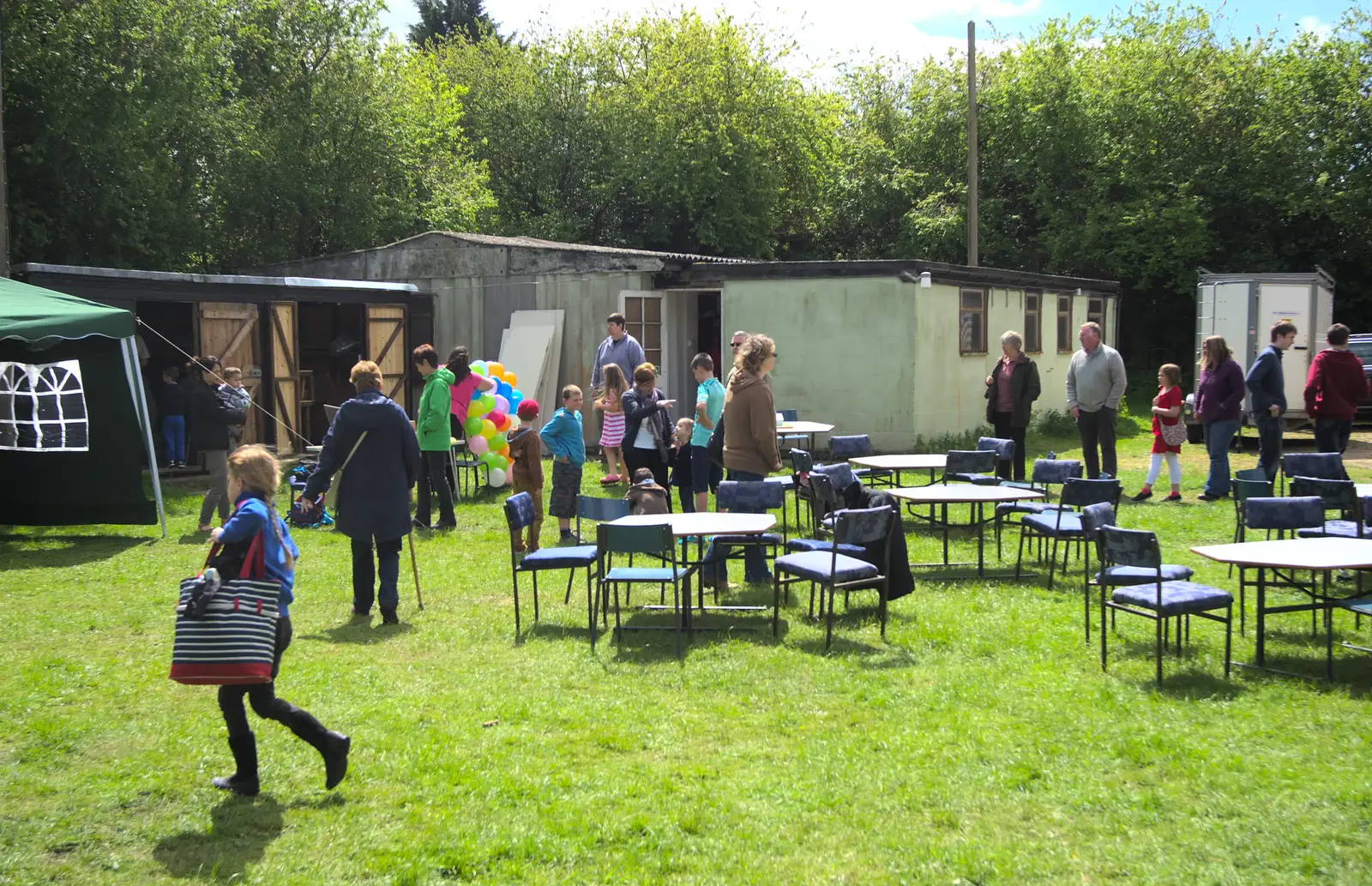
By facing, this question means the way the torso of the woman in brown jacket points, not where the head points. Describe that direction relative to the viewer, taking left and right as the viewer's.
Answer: facing away from the viewer and to the right of the viewer

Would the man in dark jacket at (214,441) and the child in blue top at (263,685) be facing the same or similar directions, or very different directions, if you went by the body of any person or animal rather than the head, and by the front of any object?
very different directions

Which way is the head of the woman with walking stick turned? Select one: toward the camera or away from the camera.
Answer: away from the camera

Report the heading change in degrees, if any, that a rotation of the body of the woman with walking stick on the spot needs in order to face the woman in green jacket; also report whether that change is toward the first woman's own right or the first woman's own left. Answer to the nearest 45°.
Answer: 0° — they already face them

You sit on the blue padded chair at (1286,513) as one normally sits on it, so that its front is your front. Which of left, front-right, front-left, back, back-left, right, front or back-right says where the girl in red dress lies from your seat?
back

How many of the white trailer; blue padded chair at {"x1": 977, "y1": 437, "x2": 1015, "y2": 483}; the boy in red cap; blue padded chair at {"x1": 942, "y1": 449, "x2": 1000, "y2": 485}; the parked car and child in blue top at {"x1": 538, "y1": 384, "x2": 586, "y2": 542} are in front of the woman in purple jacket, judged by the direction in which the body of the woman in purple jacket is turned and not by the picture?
4
